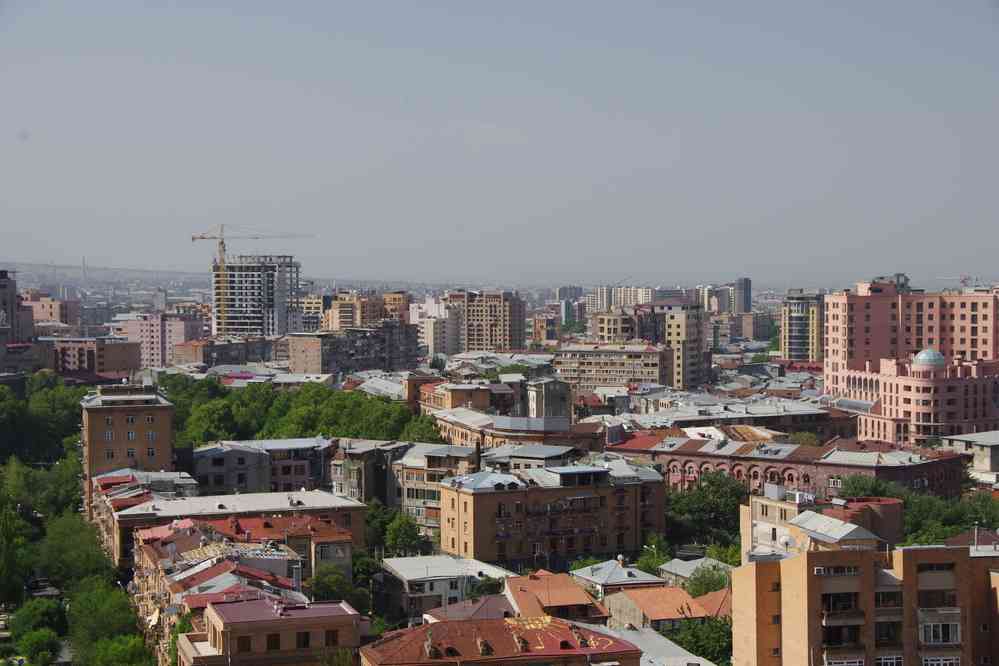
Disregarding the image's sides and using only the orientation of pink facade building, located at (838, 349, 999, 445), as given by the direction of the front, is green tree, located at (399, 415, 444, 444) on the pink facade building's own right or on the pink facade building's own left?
on the pink facade building's own right

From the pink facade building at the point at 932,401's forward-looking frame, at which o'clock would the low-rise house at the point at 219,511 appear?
The low-rise house is roughly at 1 o'clock from the pink facade building.

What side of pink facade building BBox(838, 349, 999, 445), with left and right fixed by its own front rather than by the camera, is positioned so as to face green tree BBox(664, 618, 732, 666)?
front

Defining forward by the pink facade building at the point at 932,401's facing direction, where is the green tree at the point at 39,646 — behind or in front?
in front

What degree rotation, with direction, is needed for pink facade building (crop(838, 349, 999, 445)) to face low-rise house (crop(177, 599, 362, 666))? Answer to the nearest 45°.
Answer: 0° — it already faces it

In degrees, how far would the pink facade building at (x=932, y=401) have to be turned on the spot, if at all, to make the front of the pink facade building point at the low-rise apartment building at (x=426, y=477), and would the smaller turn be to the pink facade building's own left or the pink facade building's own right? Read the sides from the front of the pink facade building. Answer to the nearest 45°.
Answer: approximately 45° to the pink facade building's own right

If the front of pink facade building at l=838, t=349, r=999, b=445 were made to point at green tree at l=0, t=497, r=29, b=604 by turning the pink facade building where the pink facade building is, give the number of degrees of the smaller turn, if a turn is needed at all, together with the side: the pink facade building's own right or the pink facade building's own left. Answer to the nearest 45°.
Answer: approximately 45° to the pink facade building's own right

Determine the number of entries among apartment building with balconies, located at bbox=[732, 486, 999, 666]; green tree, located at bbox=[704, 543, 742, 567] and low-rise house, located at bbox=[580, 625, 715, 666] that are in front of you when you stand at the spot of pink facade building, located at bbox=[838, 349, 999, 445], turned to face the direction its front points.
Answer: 3

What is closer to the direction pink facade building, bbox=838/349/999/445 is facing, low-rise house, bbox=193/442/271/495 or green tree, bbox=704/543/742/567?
the green tree

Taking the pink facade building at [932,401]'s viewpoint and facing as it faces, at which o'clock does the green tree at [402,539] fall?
The green tree is roughly at 1 o'clock from the pink facade building.

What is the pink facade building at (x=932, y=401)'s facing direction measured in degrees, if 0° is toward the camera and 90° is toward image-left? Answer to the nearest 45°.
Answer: approximately 0°

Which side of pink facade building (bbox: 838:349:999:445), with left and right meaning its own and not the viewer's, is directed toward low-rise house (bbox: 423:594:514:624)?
front
